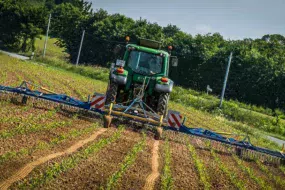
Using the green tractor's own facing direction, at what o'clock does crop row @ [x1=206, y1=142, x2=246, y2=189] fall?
The crop row is roughly at 5 o'clock from the green tractor.

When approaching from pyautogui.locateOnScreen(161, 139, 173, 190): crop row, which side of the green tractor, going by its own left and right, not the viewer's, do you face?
back

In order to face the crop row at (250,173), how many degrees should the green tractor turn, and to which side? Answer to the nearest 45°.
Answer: approximately 135° to its right

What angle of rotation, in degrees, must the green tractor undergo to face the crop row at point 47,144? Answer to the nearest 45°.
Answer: approximately 180°

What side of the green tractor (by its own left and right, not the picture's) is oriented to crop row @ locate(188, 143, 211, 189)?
back

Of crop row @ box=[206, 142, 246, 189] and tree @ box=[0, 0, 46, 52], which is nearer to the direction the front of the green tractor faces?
the tree

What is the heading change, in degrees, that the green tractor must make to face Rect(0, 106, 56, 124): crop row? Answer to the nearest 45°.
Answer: approximately 135° to its left

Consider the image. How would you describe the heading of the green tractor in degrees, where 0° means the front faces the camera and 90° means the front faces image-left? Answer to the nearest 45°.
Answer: approximately 180°
